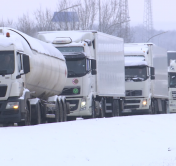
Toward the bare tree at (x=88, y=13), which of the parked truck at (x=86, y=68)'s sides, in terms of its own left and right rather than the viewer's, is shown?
back

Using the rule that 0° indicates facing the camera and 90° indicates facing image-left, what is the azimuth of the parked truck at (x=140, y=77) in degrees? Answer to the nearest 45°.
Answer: approximately 0°

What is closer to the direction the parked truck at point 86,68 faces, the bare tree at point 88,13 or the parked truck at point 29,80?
the parked truck

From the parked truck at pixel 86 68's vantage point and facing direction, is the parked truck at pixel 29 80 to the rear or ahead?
ahead

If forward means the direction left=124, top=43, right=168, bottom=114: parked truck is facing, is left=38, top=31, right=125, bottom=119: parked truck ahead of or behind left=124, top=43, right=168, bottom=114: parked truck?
ahead

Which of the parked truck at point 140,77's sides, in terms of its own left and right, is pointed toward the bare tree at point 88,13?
back

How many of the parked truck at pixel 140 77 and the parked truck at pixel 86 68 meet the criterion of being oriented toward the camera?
2

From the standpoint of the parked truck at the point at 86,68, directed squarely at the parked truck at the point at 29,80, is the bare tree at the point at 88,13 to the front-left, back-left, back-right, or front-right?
back-right

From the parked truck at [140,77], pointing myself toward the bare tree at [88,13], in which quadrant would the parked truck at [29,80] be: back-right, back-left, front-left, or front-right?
back-left
